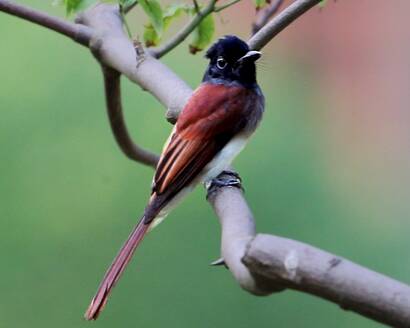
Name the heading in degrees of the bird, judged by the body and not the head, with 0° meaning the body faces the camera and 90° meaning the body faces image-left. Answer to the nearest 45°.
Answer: approximately 270°
